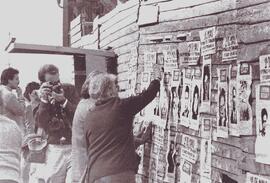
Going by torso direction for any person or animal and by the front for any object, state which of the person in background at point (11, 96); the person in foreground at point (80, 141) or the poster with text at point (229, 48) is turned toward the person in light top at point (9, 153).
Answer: the poster with text

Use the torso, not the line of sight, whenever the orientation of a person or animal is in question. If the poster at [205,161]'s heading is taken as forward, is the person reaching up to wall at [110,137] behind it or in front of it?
in front

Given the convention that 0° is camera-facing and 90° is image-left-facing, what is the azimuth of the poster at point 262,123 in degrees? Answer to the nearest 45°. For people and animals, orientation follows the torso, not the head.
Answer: approximately 45°

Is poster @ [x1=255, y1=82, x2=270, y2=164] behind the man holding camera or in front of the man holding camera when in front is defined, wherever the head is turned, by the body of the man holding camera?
in front

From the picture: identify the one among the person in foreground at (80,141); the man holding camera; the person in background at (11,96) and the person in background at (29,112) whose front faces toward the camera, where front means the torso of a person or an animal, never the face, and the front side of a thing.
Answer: the man holding camera

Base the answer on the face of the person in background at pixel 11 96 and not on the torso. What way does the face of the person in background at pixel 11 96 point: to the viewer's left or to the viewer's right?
to the viewer's right
